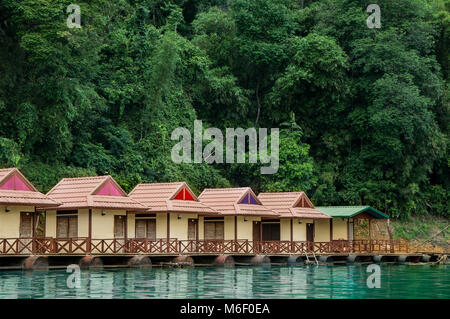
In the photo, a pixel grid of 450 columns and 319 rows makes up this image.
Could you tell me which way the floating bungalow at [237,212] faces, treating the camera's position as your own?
facing the viewer and to the right of the viewer

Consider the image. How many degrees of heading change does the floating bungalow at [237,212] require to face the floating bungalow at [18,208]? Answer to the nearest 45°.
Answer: approximately 90° to its right

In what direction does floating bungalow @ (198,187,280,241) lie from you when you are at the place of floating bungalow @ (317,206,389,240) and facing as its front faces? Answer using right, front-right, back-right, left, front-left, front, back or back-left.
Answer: right

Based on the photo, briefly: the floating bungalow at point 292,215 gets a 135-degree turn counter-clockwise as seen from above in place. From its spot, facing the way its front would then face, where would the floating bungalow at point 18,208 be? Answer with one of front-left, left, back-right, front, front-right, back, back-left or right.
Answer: back-left

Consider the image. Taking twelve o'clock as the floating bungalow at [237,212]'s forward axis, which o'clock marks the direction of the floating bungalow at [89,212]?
the floating bungalow at [89,212] is roughly at 3 o'clock from the floating bungalow at [237,212].

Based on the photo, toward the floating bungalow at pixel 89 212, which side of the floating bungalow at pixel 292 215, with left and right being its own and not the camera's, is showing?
right

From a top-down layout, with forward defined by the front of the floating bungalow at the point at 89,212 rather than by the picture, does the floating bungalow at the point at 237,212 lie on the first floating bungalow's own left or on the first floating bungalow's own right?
on the first floating bungalow's own left

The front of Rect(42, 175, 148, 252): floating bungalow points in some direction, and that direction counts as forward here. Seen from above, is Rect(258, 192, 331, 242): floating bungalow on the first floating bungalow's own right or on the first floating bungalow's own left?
on the first floating bungalow's own left

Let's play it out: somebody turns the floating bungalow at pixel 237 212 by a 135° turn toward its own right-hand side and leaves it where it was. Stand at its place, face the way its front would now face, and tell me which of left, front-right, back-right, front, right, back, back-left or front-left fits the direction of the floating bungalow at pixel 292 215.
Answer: back-right

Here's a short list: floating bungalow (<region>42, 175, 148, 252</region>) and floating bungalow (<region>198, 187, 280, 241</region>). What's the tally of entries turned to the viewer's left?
0

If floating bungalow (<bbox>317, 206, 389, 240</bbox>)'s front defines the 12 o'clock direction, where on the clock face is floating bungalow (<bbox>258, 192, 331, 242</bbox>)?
floating bungalow (<bbox>258, 192, 331, 242</bbox>) is roughly at 3 o'clock from floating bungalow (<bbox>317, 206, 389, 240</bbox>).
